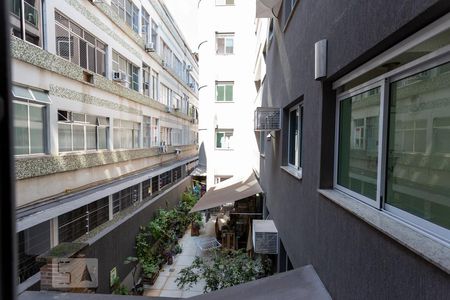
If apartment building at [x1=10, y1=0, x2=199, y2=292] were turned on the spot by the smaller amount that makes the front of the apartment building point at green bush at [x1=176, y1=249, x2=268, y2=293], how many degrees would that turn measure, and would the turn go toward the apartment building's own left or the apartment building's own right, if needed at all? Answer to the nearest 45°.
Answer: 0° — it already faces it

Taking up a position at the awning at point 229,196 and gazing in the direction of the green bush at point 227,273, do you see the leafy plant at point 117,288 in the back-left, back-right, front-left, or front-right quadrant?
front-right

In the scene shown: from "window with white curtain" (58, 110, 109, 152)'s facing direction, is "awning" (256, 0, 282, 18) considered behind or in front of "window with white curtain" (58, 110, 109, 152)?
in front

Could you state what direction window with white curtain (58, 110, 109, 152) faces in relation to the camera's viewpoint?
facing the viewer and to the right of the viewer

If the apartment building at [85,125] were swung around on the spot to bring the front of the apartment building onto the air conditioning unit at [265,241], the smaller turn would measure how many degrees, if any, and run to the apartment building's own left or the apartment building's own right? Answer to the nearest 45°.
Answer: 0° — it already faces it
